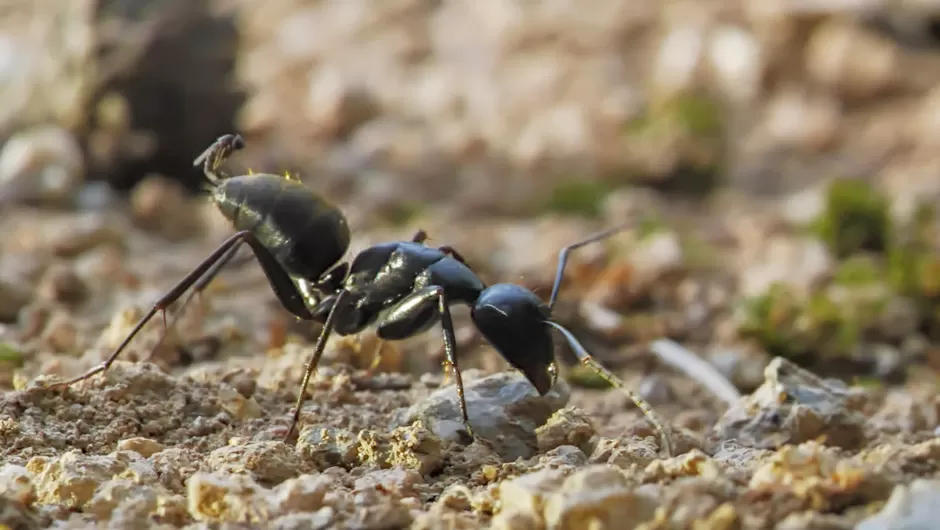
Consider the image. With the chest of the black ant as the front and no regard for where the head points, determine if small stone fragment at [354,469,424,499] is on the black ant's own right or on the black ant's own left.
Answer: on the black ant's own right

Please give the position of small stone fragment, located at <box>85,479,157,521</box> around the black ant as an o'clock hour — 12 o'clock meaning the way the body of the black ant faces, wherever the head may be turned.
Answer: The small stone fragment is roughly at 4 o'clock from the black ant.

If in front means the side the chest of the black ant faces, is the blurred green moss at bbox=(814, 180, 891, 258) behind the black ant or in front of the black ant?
in front

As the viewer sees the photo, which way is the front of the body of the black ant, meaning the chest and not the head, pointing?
to the viewer's right

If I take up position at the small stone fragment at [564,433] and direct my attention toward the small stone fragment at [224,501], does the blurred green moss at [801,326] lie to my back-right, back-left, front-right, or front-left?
back-right

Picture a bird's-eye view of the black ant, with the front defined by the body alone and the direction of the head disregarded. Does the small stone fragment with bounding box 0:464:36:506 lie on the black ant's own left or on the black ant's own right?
on the black ant's own right

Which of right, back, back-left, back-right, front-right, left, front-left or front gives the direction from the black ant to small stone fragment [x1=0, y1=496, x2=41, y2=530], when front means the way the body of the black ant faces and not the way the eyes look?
back-right

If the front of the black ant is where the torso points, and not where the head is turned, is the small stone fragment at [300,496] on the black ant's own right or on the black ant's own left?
on the black ant's own right

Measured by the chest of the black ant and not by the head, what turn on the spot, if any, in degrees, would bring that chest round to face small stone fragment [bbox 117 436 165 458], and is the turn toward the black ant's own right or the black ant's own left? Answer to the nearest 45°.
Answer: approximately 135° to the black ant's own right

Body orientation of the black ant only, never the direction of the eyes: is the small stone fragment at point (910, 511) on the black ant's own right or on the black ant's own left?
on the black ant's own right

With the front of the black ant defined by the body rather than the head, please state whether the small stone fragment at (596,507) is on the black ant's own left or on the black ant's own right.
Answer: on the black ant's own right

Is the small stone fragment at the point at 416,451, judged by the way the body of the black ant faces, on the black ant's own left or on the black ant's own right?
on the black ant's own right

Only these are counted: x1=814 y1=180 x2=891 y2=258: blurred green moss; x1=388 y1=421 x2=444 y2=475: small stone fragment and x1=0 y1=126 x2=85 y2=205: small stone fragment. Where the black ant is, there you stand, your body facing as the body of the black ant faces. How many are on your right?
1

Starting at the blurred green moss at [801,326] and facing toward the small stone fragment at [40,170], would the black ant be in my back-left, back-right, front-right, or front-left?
front-left

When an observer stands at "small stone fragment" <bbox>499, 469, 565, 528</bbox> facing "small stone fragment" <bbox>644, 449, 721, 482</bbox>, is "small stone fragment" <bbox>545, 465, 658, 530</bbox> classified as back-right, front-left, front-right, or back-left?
front-right

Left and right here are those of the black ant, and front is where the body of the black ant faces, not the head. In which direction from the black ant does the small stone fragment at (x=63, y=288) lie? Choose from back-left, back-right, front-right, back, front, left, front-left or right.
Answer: back-left
